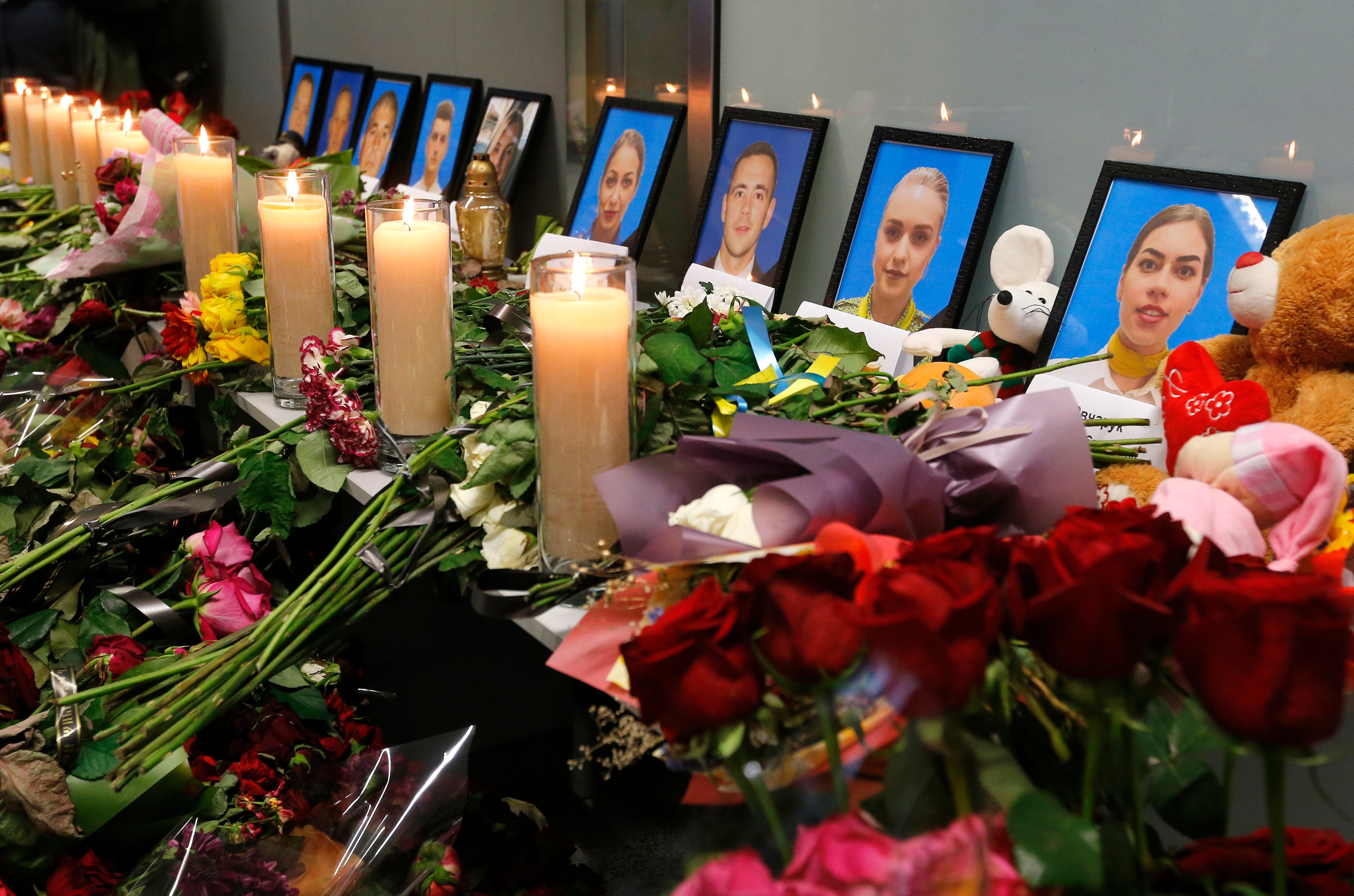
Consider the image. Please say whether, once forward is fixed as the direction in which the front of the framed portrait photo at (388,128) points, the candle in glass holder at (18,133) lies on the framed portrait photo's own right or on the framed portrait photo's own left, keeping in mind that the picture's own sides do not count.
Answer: on the framed portrait photo's own right

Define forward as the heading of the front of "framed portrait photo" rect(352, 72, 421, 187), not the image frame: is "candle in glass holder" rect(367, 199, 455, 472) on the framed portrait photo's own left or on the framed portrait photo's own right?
on the framed portrait photo's own left

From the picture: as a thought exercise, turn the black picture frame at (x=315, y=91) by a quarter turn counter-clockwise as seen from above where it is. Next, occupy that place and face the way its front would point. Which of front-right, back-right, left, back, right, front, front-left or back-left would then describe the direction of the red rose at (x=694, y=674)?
front-right

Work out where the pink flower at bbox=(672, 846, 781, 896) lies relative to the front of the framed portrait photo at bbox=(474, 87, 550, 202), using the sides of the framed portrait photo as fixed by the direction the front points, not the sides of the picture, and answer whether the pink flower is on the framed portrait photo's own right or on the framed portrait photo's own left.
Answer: on the framed portrait photo's own left

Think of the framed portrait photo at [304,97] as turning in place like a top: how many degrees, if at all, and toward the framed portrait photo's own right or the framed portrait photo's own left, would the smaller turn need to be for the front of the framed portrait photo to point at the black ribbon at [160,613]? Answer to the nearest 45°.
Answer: approximately 45° to the framed portrait photo's own left

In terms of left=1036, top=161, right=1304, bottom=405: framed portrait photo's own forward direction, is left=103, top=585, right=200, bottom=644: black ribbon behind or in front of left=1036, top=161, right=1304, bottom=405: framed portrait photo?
in front

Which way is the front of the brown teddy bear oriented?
to the viewer's left

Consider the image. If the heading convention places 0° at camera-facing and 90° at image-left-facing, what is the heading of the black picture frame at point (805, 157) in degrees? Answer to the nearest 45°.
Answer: approximately 45°

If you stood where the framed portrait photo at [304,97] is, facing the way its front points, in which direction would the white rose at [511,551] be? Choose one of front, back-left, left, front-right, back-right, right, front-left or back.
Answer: front-left

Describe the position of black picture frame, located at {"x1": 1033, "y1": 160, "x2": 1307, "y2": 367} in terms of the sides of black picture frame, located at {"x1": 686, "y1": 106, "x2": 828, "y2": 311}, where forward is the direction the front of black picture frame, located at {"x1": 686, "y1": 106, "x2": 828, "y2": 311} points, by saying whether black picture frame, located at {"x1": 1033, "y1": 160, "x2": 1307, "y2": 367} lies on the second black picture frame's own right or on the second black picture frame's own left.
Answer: on the second black picture frame's own left

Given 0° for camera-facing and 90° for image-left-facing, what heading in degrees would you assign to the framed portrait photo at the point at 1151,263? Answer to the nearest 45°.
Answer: approximately 45°

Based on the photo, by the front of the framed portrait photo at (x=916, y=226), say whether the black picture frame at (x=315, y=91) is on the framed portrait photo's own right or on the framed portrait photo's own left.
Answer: on the framed portrait photo's own right
